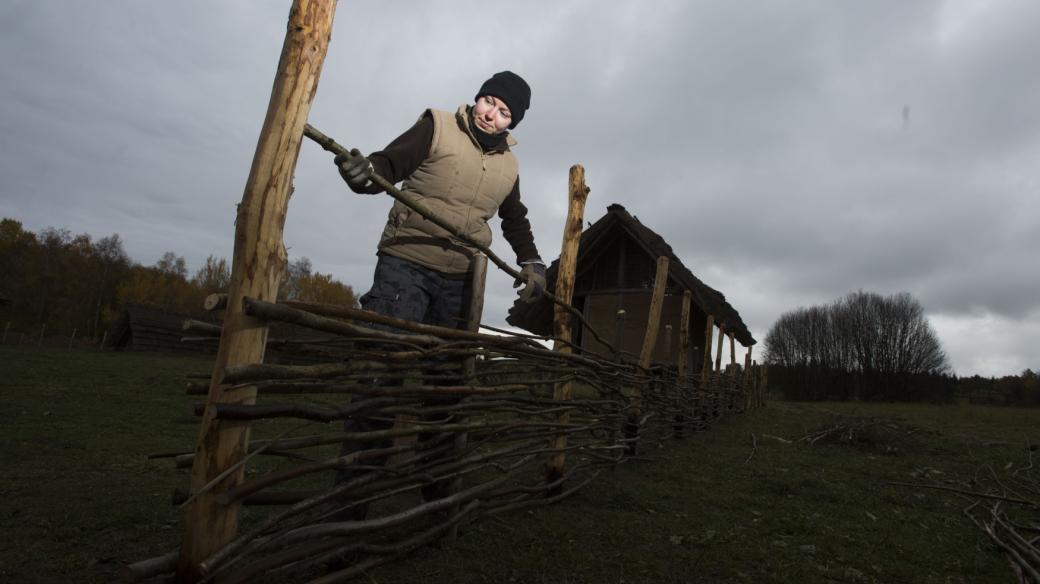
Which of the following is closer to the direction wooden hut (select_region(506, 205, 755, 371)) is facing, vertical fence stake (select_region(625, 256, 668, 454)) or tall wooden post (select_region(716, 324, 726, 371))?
the vertical fence stake

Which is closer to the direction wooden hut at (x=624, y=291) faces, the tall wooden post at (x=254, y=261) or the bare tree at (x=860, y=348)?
the tall wooden post

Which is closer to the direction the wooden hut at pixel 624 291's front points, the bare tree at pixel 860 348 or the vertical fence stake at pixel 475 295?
the vertical fence stake

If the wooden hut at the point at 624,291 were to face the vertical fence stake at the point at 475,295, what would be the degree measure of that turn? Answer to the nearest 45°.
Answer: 0° — it already faces it

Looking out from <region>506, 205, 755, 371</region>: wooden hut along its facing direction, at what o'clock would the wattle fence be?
The wattle fence is roughly at 12 o'clock from the wooden hut.

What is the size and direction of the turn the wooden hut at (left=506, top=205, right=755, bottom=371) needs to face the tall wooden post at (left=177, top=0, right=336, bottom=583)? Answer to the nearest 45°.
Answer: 0° — it already faces it

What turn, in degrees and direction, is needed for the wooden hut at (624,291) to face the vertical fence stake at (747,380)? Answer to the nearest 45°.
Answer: approximately 135° to its left
